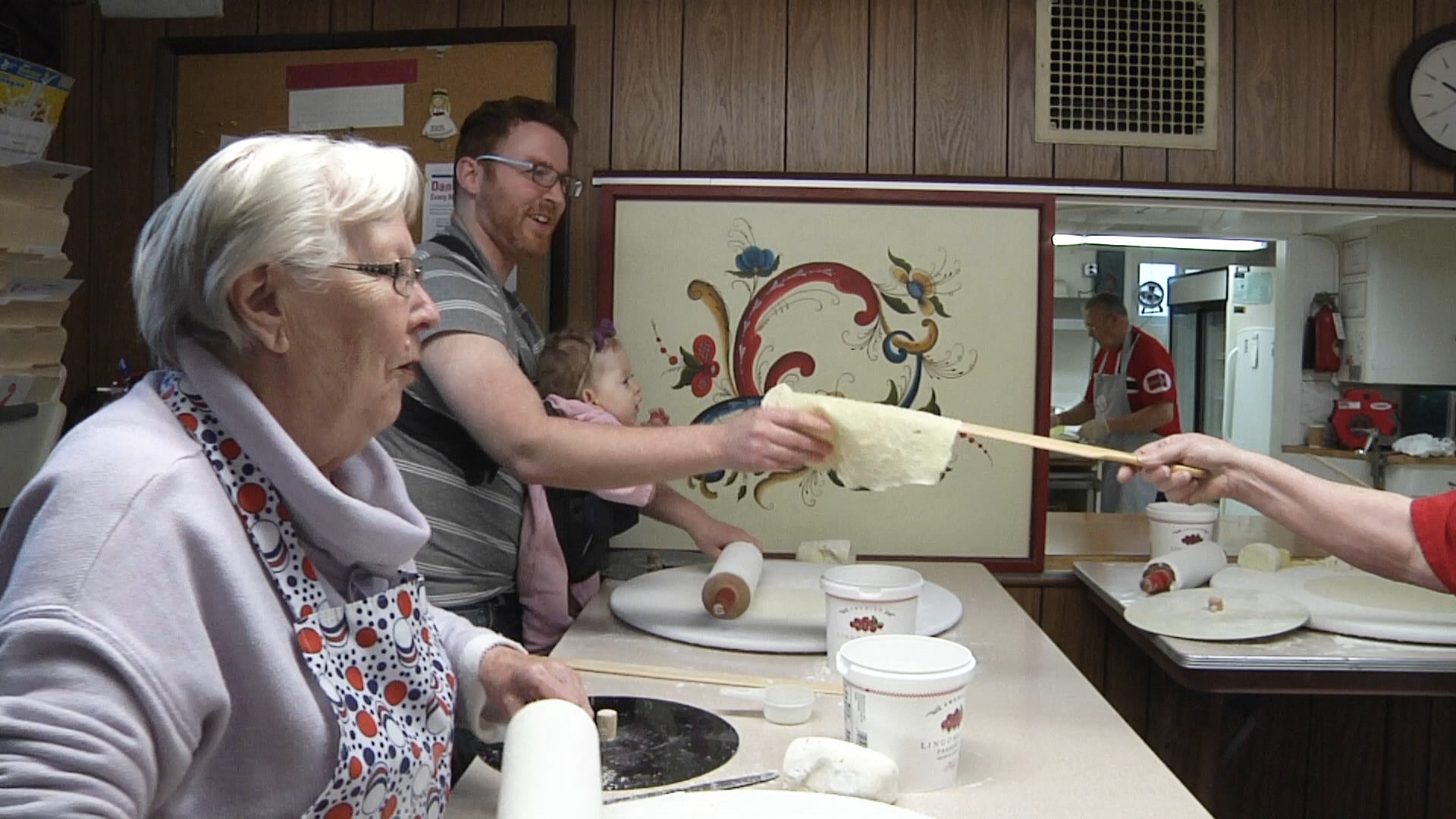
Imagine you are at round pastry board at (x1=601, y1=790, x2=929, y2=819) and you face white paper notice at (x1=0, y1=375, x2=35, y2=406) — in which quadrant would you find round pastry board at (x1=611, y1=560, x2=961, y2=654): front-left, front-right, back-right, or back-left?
front-right

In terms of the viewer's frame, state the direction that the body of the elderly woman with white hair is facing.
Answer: to the viewer's right

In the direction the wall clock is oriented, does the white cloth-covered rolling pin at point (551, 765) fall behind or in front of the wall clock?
in front

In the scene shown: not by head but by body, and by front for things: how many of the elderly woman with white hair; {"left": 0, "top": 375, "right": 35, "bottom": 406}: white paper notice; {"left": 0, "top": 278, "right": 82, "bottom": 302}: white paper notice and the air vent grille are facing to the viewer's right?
1

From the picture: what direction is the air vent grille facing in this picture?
toward the camera

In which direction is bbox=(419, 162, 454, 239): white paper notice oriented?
toward the camera

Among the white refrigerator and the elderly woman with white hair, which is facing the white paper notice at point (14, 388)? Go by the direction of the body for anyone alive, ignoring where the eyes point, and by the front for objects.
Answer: the white refrigerator

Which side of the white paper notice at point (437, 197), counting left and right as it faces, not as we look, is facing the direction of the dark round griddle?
front

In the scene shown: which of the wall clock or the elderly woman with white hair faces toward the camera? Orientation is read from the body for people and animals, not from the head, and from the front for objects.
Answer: the wall clock

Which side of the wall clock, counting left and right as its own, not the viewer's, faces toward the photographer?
front

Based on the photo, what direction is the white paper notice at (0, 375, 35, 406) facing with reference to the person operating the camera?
facing the viewer

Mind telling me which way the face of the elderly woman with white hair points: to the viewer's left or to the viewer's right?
to the viewer's right
